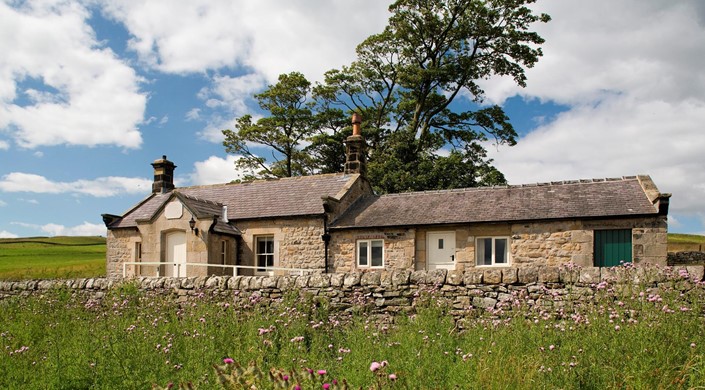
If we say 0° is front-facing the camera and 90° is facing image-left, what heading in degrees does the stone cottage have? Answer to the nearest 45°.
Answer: approximately 0°

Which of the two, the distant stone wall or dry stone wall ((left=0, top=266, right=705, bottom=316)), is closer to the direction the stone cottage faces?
the dry stone wall

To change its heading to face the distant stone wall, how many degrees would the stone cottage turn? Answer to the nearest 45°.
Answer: approximately 90° to its left

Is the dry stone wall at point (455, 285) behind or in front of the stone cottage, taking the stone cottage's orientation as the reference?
in front
